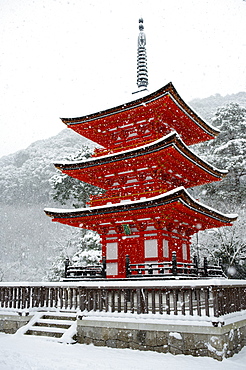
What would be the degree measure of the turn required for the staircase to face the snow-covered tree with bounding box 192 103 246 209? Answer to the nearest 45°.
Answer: approximately 180°

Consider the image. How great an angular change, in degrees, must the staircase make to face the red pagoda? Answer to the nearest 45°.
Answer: approximately 180°

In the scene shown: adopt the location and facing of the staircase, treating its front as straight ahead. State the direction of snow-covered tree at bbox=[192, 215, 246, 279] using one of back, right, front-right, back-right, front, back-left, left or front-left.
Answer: back

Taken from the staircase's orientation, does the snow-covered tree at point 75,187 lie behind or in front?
behind

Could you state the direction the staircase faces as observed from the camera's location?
facing the viewer and to the left of the viewer

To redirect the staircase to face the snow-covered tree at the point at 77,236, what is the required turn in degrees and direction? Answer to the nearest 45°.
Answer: approximately 135° to its right
